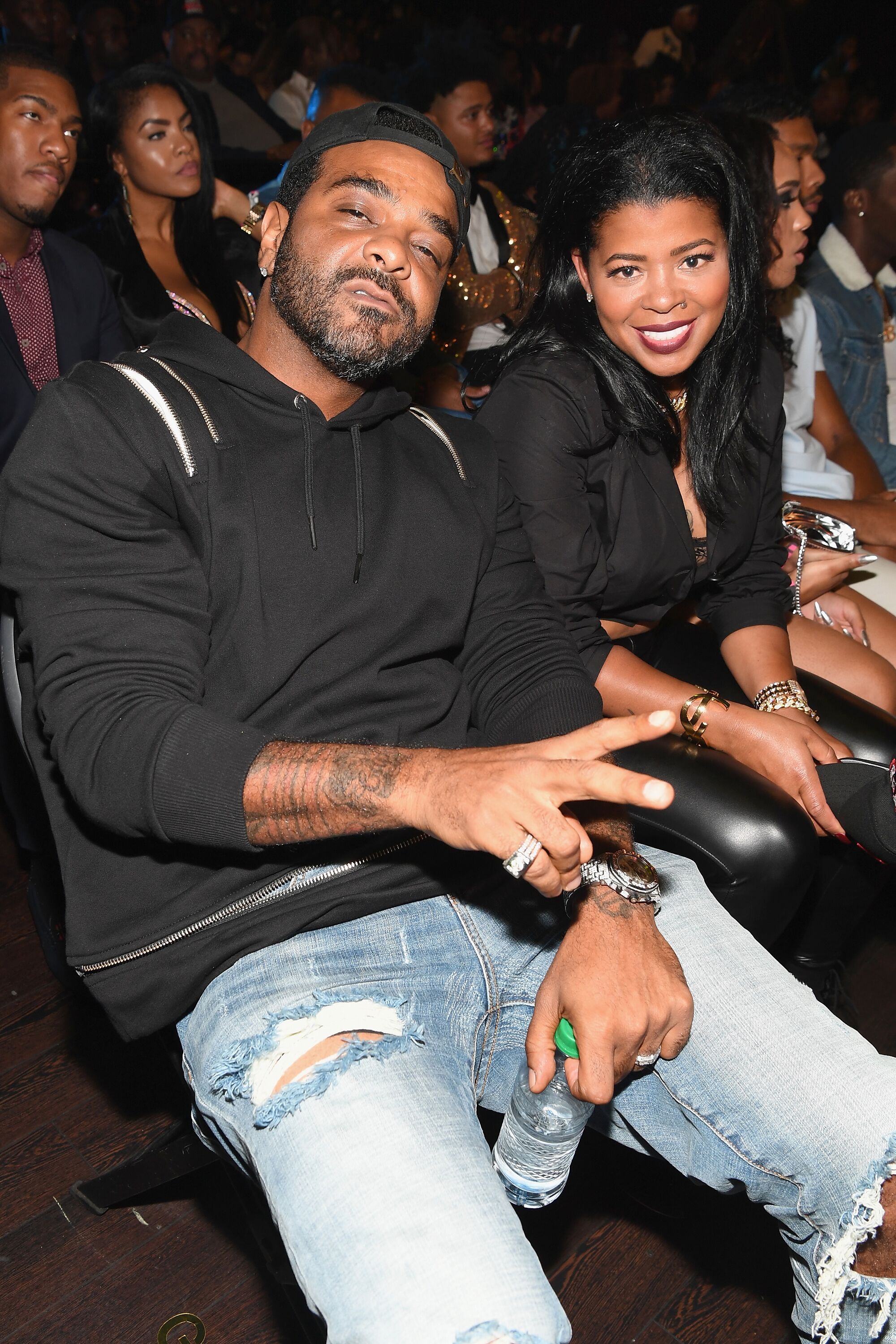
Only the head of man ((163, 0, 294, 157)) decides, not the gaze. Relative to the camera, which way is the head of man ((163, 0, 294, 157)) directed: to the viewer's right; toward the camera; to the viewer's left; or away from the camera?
toward the camera

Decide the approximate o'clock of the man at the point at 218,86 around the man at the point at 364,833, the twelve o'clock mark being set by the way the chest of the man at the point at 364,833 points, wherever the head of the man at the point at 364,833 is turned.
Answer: the man at the point at 218,86 is roughly at 7 o'clock from the man at the point at 364,833.

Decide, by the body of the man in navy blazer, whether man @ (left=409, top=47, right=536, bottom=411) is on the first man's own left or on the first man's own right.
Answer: on the first man's own left

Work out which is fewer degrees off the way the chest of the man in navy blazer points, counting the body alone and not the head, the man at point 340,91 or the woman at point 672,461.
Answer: the woman

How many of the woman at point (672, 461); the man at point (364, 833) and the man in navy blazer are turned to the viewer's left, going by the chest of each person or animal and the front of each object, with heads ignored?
0

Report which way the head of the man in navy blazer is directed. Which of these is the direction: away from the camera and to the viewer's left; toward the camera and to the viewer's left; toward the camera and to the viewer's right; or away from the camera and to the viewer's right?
toward the camera and to the viewer's right

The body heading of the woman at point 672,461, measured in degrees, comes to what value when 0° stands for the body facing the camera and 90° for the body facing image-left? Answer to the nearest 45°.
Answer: approximately 315°

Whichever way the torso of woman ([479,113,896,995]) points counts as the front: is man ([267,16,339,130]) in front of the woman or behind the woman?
behind

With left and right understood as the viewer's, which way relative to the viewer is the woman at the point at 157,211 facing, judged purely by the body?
facing the viewer and to the right of the viewer

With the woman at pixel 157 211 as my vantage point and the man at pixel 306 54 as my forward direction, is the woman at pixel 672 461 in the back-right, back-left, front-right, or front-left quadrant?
back-right

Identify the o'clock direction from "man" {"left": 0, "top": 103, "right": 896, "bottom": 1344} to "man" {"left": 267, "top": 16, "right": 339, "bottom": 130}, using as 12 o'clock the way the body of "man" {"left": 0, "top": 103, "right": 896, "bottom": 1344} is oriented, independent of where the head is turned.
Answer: "man" {"left": 267, "top": 16, "right": 339, "bottom": 130} is roughly at 7 o'clock from "man" {"left": 0, "top": 103, "right": 896, "bottom": 1344}.

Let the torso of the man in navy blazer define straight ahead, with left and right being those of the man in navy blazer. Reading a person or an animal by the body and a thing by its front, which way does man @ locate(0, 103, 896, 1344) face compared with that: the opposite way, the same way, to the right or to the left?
the same way

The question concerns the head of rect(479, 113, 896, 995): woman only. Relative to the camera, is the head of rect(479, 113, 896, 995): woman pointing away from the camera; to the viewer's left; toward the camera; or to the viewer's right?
toward the camera

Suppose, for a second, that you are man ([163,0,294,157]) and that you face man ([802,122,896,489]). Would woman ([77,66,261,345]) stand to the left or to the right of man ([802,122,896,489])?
right

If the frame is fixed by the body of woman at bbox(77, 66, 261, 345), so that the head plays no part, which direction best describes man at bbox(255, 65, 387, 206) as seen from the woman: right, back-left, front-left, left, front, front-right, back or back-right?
left

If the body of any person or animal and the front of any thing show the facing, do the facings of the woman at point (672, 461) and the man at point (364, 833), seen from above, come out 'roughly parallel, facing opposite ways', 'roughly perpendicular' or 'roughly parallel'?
roughly parallel

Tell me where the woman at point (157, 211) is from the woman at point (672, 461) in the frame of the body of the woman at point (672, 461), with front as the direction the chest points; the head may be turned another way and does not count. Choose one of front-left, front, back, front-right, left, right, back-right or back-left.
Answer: back
